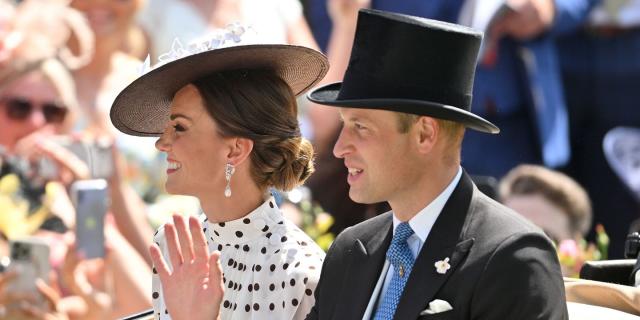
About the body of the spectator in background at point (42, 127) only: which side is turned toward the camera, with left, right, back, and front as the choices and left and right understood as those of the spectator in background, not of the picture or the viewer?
front

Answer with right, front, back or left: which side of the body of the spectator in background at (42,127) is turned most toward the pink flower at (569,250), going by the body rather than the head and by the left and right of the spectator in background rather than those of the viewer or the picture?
left

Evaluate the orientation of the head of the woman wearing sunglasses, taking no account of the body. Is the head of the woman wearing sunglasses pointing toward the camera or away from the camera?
toward the camera

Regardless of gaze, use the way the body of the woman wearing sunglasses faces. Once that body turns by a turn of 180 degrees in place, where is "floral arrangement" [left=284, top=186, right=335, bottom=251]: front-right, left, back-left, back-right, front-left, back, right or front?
right
